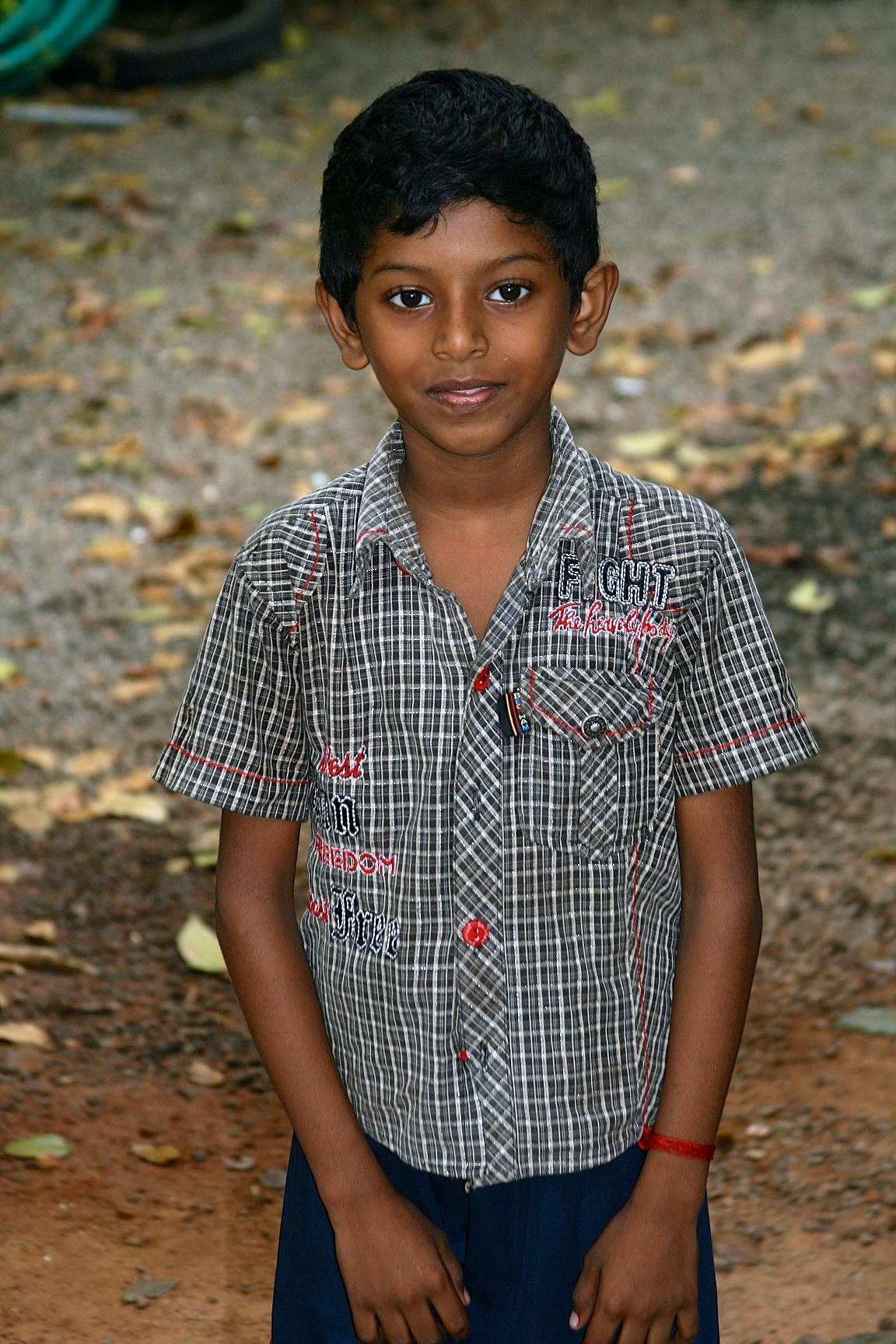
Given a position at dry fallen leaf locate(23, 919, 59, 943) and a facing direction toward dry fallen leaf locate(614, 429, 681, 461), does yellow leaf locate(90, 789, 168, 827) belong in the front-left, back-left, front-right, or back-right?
front-left

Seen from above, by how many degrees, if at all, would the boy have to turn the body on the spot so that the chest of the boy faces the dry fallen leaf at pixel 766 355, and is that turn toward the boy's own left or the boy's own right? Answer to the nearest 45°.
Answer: approximately 180°

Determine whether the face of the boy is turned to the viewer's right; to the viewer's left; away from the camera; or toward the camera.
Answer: toward the camera

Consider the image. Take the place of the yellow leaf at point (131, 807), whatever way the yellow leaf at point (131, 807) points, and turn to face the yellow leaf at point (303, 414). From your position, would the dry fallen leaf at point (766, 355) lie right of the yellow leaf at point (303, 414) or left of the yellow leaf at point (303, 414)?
right

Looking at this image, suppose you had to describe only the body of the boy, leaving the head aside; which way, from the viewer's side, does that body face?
toward the camera

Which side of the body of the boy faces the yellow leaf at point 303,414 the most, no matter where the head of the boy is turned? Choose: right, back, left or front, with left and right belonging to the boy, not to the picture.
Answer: back

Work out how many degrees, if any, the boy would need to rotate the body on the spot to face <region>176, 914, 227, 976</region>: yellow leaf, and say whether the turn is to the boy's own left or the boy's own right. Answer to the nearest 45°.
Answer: approximately 180°

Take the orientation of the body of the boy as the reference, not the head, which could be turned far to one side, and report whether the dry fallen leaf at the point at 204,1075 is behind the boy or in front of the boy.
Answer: behind

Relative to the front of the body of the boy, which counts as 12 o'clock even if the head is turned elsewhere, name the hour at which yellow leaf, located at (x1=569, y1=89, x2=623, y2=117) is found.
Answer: The yellow leaf is roughly at 6 o'clock from the boy.

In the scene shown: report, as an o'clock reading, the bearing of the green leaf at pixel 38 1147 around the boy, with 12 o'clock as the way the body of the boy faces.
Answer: The green leaf is roughly at 5 o'clock from the boy.

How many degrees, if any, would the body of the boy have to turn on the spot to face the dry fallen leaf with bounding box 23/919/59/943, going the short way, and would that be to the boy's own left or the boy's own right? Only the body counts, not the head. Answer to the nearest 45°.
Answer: approximately 135° to the boy's own right

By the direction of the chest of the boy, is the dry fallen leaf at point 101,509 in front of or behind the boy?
behind

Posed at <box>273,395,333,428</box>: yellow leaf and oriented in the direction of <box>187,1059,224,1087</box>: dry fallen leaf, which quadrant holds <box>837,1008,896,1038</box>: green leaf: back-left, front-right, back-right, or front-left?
front-left
